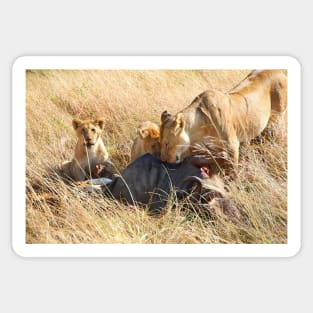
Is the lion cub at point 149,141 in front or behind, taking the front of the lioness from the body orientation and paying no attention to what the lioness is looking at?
in front

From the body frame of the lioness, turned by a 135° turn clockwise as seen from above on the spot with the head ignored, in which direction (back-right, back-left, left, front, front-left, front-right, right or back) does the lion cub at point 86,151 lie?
left

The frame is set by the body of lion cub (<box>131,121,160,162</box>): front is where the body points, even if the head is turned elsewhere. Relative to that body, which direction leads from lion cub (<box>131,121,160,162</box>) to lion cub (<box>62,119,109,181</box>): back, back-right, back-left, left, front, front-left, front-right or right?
back-right

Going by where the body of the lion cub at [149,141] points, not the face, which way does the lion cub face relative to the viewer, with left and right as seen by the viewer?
facing the viewer and to the right of the viewer

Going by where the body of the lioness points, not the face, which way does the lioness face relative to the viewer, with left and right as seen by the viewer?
facing the viewer and to the left of the viewer

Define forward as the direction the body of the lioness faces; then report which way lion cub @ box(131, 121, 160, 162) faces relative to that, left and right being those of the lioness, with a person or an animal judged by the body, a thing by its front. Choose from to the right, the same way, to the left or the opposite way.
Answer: to the left

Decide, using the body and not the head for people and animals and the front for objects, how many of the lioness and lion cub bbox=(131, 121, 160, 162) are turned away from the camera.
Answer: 0

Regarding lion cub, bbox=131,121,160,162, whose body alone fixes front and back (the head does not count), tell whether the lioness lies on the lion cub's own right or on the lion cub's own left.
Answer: on the lion cub's own left
